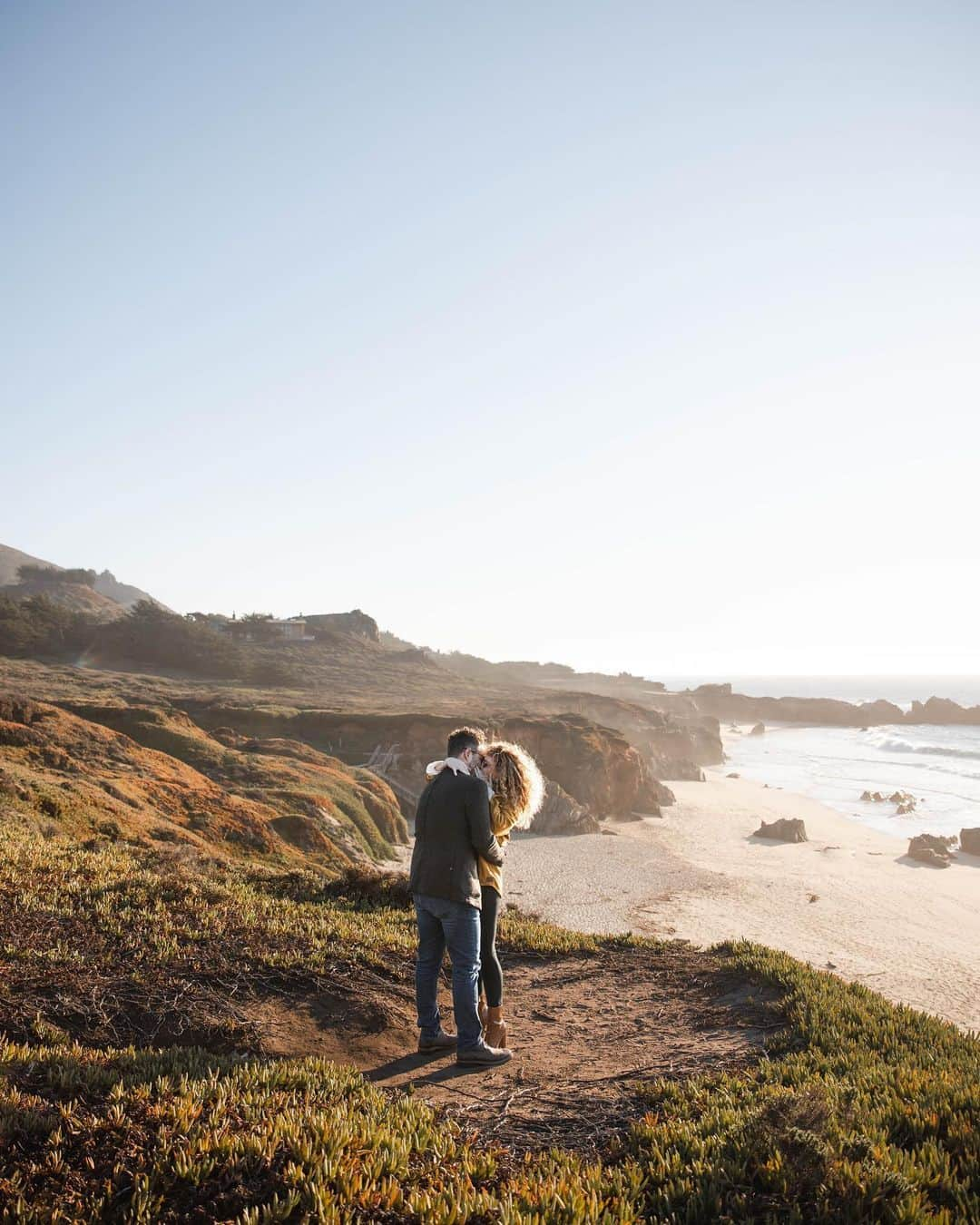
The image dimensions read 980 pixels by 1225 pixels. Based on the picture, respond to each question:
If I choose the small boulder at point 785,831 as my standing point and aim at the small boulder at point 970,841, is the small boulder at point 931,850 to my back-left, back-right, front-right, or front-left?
front-right

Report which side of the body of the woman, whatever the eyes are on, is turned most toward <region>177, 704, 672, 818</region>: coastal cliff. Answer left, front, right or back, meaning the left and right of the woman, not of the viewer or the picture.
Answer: right

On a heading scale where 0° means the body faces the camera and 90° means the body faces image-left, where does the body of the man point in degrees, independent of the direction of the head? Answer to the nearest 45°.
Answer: approximately 225°

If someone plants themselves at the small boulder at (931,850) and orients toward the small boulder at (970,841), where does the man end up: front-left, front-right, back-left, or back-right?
back-right

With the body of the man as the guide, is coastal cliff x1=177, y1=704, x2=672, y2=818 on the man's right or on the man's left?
on the man's left

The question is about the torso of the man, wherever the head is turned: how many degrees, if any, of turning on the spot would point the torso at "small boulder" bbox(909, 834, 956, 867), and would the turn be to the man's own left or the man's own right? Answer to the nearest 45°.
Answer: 0° — they already face it

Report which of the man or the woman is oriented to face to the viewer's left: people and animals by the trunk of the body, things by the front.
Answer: the woman

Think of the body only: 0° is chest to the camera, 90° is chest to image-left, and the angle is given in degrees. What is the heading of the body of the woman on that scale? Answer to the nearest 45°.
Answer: approximately 90°

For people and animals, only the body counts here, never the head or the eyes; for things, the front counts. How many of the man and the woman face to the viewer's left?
1

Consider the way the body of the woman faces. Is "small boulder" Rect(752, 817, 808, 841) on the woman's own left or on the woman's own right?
on the woman's own right
